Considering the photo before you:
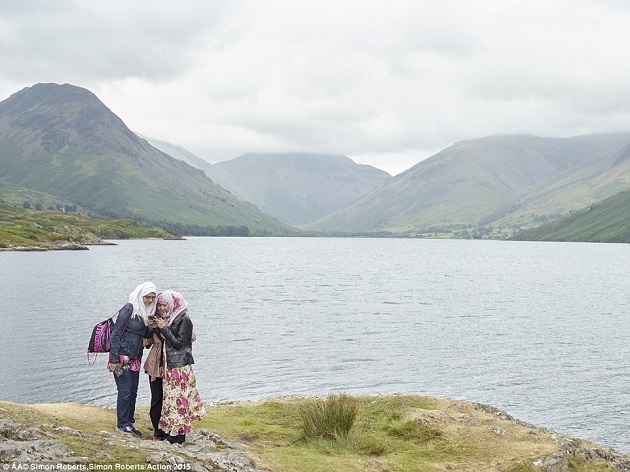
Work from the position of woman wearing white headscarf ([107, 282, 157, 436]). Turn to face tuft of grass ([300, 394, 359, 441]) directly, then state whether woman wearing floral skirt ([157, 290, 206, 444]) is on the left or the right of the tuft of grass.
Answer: right

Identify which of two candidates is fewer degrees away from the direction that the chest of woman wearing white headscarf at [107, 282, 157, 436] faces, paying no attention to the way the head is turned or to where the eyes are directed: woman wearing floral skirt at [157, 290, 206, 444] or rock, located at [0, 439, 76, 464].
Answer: the woman wearing floral skirt

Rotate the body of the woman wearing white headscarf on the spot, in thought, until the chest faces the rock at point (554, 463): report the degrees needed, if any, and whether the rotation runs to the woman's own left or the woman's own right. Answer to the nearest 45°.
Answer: approximately 45° to the woman's own left

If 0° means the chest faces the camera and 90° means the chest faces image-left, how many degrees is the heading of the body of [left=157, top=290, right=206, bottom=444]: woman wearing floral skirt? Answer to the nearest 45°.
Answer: approximately 90°

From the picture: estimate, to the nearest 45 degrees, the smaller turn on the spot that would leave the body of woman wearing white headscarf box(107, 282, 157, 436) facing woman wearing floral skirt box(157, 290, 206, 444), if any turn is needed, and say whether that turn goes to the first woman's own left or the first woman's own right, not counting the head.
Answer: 0° — they already face them

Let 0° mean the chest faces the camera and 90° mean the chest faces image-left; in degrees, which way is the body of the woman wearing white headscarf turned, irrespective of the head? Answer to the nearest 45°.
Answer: approximately 315°
